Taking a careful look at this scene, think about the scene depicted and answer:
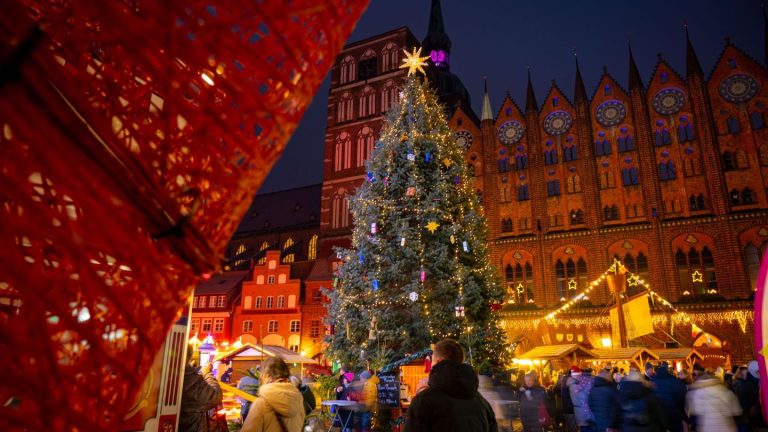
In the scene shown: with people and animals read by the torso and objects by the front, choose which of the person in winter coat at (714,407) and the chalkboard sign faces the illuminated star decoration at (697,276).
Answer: the person in winter coat

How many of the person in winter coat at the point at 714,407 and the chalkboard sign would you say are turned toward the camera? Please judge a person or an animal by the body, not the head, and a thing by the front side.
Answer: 1

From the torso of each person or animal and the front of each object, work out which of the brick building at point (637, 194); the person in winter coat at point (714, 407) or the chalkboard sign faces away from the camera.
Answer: the person in winter coat

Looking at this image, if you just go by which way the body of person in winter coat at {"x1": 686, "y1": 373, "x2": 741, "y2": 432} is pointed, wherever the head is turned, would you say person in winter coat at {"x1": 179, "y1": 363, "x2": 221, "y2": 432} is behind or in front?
behind

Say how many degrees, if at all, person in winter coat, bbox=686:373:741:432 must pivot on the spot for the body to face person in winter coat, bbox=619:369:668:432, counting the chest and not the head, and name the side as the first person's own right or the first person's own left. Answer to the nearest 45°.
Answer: approximately 135° to the first person's own left

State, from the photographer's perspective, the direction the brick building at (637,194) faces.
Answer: facing the viewer and to the left of the viewer

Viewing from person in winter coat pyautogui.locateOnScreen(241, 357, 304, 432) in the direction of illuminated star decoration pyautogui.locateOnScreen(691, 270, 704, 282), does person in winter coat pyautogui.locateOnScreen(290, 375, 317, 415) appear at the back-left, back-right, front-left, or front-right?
front-left

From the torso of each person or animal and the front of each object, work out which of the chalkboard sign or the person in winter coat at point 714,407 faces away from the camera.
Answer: the person in winter coat

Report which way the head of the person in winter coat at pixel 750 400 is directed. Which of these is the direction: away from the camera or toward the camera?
away from the camera

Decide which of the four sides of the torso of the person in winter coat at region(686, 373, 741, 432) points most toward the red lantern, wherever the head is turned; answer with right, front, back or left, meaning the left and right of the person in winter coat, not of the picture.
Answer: back

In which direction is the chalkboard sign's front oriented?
toward the camera

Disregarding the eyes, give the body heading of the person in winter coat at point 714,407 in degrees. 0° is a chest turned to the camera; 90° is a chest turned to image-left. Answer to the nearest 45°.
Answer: approximately 180°

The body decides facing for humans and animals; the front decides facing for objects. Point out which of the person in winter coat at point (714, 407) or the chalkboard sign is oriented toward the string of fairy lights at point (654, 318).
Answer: the person in winter coat
